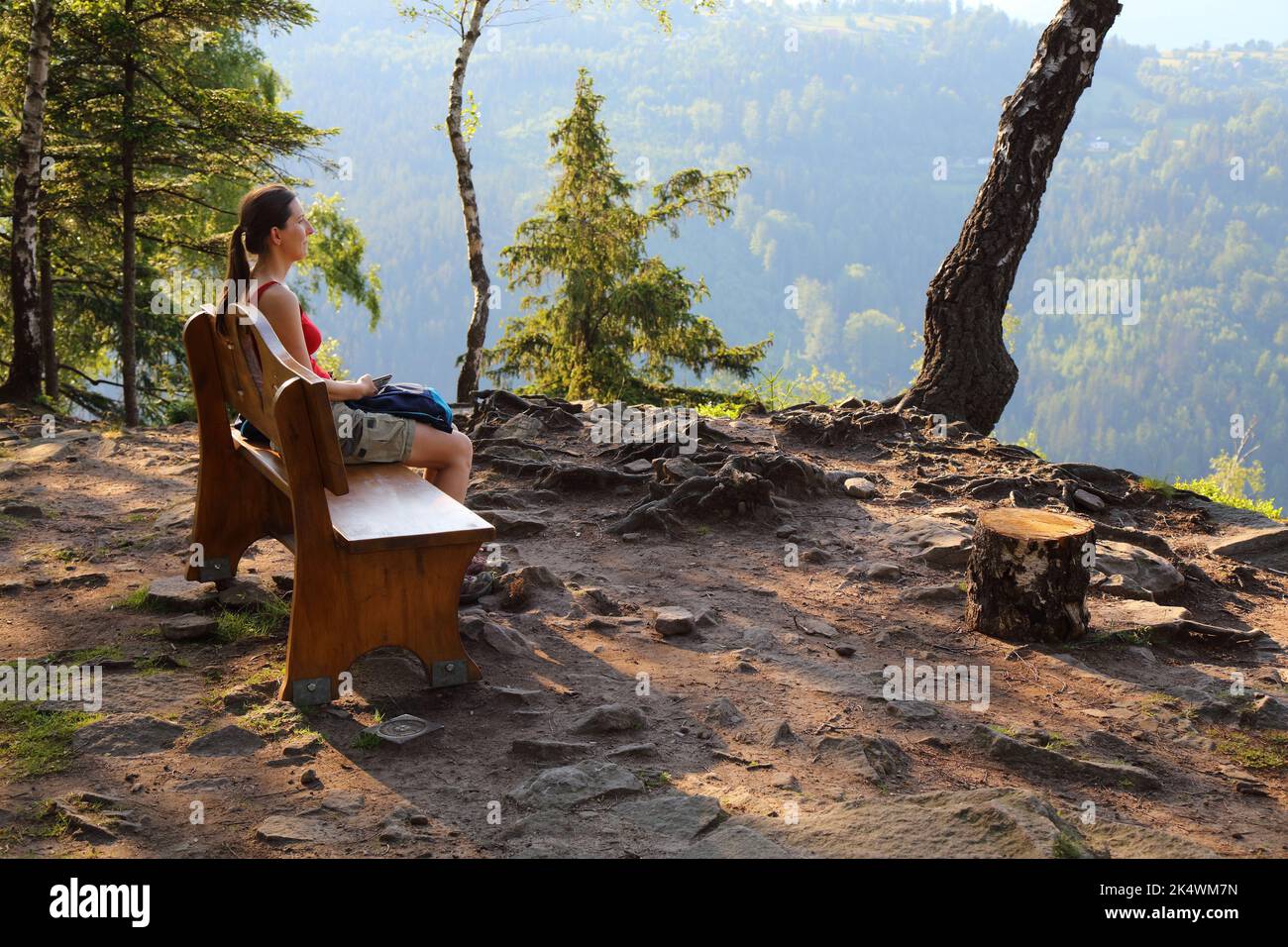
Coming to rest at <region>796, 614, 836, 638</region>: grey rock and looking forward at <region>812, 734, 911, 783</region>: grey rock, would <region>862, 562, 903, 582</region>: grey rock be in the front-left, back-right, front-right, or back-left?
back-left

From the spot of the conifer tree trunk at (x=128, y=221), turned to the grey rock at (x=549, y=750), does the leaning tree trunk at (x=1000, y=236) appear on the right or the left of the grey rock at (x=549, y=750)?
left

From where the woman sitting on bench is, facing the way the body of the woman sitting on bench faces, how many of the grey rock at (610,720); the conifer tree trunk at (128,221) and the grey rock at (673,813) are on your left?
1

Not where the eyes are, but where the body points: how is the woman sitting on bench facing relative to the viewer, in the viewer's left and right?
facing to the right of the viewer

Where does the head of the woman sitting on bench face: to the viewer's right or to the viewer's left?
to the viewer's right

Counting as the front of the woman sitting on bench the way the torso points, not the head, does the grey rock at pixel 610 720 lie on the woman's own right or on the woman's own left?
on the woman's own right

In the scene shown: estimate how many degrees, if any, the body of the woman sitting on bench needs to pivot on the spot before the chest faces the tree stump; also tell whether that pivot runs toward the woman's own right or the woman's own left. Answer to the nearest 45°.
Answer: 0° — they already face it

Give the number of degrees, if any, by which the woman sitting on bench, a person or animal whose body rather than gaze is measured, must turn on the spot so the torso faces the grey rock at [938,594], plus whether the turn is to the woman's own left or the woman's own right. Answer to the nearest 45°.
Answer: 0° — they already face it

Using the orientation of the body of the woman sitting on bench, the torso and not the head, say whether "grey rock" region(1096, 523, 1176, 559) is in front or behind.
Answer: in front

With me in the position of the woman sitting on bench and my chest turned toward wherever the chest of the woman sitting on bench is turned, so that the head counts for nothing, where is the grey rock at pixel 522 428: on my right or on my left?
on my left
